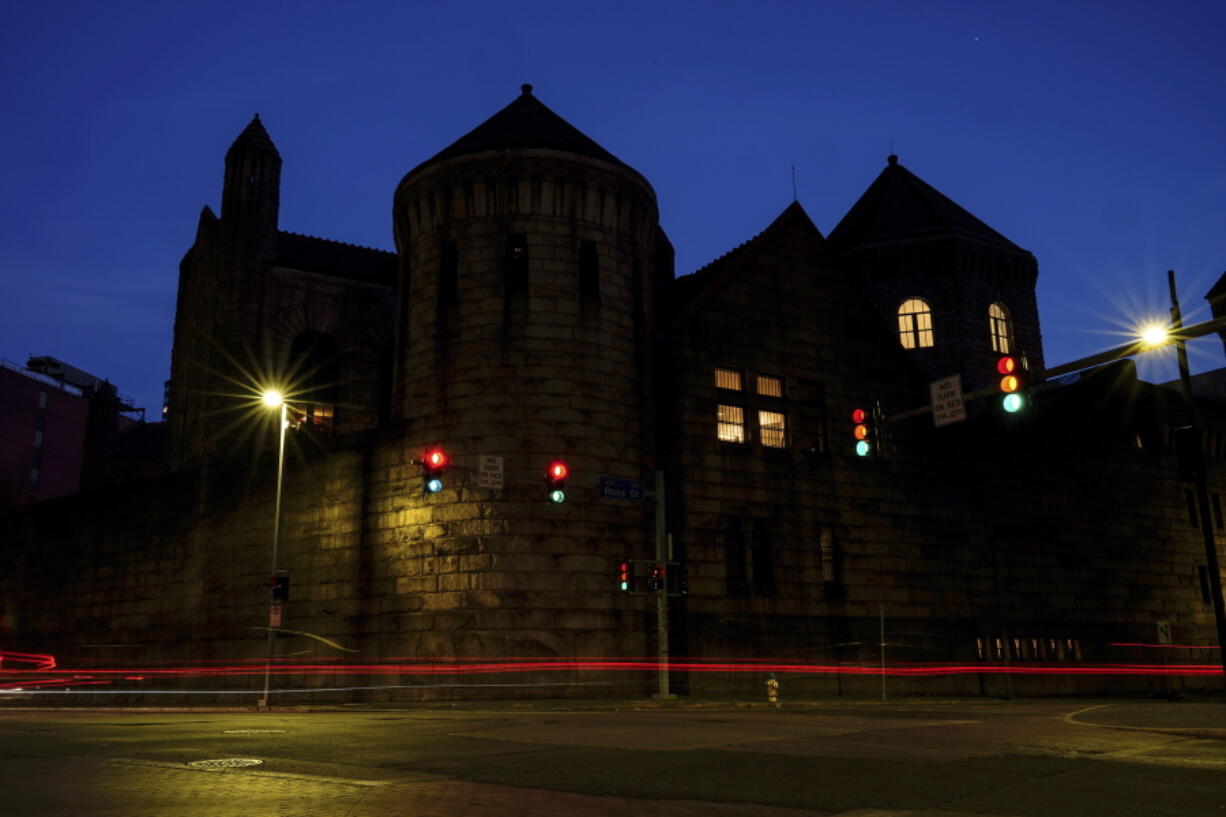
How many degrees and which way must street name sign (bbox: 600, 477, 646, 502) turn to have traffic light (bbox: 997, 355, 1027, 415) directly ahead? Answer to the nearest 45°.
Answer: approximately 45° to its left

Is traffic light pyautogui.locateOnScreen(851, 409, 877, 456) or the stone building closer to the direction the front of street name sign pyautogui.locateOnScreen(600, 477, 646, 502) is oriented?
the traffic light

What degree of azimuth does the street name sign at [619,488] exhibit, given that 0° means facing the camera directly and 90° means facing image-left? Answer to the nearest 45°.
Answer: approximately 0°

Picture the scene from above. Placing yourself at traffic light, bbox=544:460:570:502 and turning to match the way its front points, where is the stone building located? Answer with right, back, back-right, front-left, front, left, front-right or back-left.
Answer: back

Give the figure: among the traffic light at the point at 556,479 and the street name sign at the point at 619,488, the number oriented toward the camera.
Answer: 2

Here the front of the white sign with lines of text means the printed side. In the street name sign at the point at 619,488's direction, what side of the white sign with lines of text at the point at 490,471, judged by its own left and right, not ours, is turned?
left

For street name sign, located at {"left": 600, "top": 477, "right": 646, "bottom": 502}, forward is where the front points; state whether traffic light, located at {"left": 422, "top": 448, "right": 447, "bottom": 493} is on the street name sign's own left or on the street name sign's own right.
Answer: on the street name sign's own right
